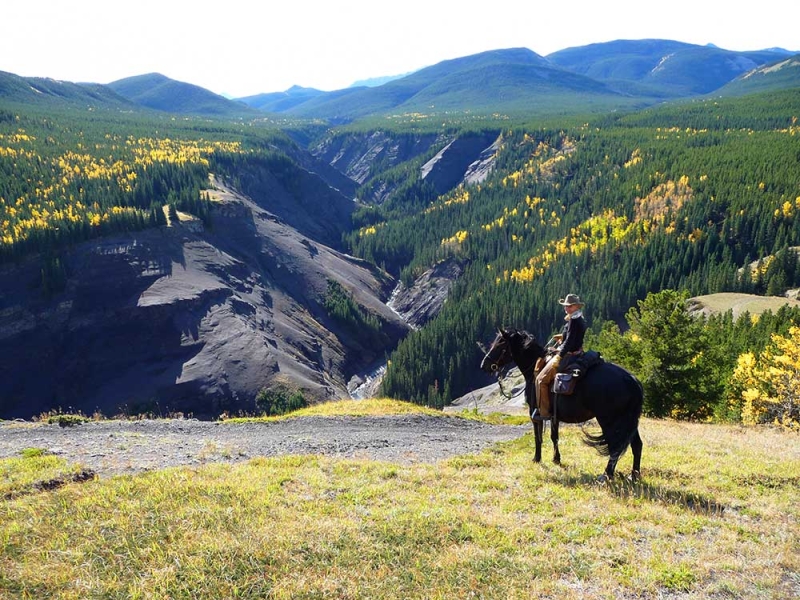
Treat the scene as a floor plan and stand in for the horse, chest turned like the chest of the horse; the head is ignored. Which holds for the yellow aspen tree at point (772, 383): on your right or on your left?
on your right

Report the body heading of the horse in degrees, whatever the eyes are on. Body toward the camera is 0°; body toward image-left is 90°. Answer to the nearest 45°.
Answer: approximately 135°
